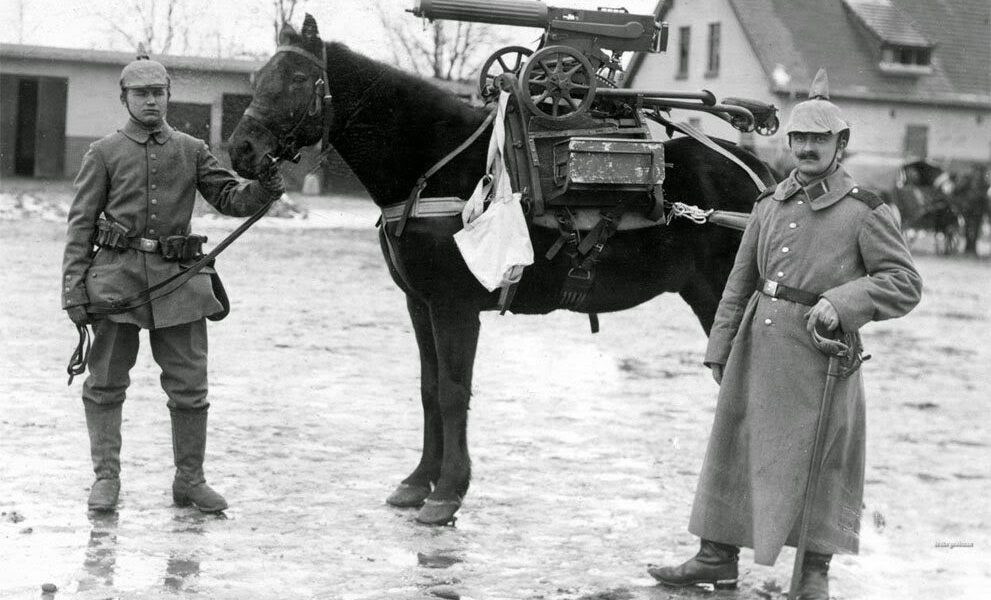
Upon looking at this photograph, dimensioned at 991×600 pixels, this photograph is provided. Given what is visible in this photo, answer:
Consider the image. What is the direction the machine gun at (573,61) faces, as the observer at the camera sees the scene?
facing to the left of the viewer

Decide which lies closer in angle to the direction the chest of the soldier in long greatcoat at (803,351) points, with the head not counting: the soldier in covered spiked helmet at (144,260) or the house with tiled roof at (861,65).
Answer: the soldier in covered spiked helmet

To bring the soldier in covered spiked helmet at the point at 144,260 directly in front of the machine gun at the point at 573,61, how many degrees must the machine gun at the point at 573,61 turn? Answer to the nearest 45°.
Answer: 0° — it already faces them

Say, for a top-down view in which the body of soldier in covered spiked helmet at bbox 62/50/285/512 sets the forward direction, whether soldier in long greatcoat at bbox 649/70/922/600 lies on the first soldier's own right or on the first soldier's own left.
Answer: on the first soldier's own left

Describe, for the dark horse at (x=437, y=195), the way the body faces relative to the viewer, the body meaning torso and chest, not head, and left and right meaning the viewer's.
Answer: facing to the left of the viewer

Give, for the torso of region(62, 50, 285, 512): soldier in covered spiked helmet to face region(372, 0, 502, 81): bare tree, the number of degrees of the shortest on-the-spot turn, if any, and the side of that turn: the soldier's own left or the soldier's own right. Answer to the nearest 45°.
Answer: approximately 135° to the soldier's own left

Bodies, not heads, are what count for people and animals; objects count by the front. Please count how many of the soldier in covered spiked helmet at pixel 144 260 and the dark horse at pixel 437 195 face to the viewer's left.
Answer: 1

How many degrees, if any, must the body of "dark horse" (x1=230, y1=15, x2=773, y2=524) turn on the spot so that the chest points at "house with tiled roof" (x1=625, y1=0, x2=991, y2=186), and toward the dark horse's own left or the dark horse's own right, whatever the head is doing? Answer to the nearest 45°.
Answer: approximately 90° to the dark horse's own right

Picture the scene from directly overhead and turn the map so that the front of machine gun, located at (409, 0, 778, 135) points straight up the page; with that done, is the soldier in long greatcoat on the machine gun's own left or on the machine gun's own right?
on the machine gun's own left
